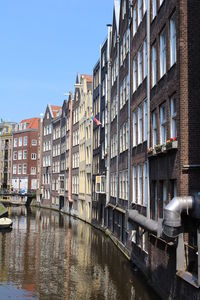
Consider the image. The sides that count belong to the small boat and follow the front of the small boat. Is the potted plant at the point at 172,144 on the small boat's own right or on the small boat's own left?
on the small boat's own right

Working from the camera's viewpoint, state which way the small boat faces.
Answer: facing to the right of the viewer

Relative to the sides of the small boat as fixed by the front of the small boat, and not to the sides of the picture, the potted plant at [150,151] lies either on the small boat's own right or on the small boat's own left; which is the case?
on the small boat's own right
